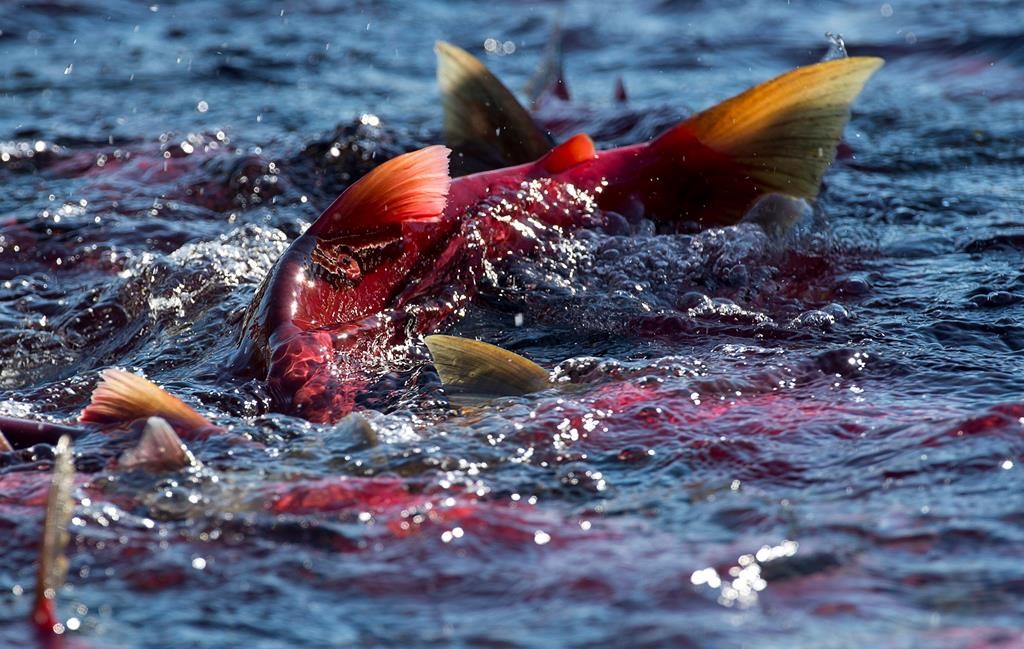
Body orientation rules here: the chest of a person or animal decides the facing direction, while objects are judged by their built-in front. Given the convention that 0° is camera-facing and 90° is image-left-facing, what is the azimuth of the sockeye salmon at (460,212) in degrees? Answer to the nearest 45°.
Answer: approximately 45°
